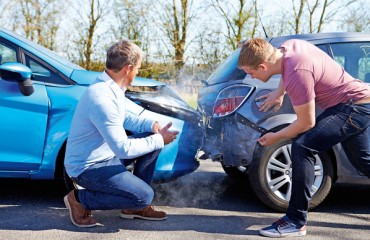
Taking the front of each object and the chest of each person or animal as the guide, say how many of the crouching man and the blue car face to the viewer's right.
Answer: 2

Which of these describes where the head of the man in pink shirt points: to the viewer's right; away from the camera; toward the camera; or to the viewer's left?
to the viewer's left

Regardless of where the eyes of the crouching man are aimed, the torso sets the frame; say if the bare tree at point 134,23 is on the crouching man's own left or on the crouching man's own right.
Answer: on the crouching man's own left

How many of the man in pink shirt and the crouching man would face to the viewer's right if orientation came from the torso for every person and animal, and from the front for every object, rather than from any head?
1

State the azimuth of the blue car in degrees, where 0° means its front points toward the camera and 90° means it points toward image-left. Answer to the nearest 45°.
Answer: approximately 270°

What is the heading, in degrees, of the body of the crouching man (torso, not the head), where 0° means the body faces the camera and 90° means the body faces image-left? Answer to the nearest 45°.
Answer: approximately 270°

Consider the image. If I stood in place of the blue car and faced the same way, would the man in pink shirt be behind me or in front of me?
in front

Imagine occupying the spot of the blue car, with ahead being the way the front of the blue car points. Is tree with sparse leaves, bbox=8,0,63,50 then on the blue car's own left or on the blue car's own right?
on the blue car's own left

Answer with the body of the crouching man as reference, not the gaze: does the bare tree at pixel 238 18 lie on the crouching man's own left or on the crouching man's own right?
on the crouching man's own left

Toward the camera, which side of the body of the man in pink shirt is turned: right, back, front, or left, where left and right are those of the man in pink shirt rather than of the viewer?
left

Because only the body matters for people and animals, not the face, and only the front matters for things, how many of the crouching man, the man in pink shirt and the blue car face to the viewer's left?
1
